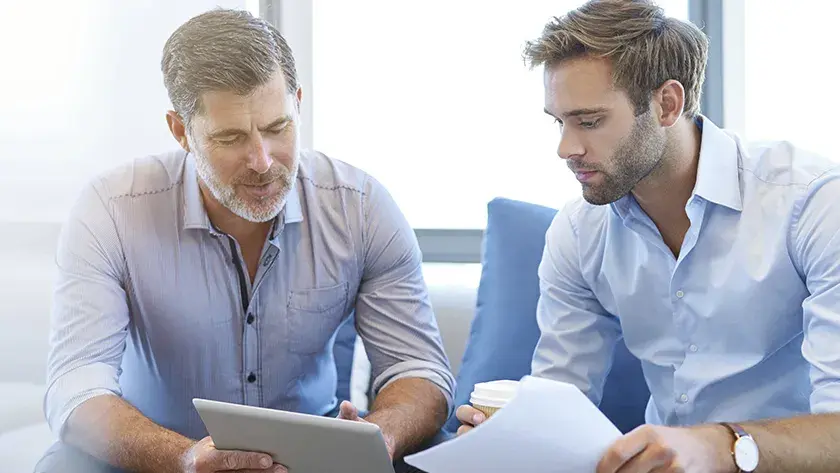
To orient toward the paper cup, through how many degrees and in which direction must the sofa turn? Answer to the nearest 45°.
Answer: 0° — it already faces it

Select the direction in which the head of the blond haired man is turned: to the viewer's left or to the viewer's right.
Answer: to the viewer's left

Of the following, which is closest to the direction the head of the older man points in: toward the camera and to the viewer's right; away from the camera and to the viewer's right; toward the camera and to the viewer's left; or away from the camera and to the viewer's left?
toward the camera and to the viewer's right

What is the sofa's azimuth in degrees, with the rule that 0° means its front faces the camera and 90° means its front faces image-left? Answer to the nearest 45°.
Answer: approximately 0°
